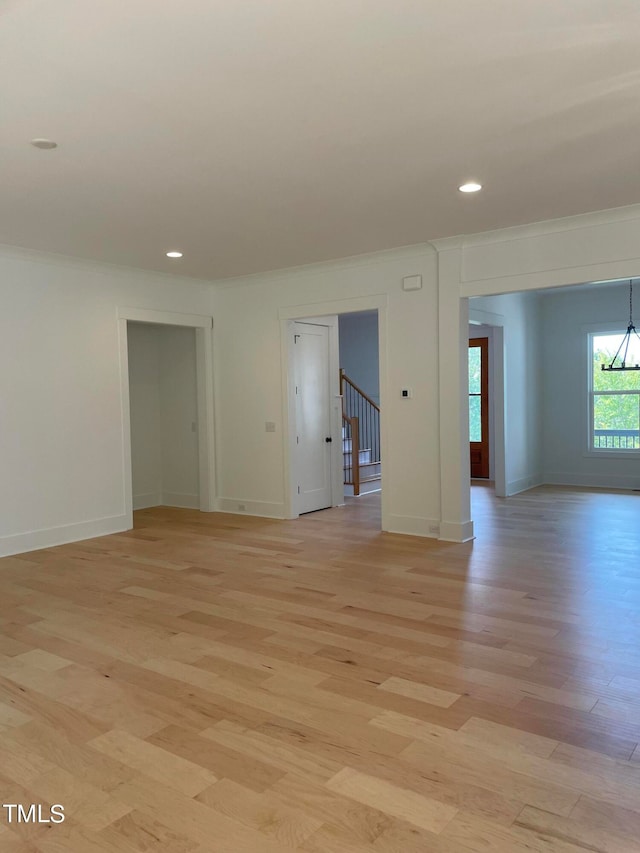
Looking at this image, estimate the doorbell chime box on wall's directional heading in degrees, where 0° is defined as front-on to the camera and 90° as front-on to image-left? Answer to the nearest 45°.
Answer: approximately 0°

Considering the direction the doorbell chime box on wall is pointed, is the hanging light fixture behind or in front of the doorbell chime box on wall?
behind

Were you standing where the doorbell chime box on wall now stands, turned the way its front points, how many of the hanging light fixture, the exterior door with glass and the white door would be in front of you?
0

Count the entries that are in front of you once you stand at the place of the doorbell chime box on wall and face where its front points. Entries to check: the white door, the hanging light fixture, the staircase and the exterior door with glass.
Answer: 0

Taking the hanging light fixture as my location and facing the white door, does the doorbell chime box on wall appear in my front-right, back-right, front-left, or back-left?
front-left

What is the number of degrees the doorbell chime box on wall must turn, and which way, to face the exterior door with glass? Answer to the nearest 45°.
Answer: approximately 180°

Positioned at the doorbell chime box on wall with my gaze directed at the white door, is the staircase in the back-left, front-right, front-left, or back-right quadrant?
front-right

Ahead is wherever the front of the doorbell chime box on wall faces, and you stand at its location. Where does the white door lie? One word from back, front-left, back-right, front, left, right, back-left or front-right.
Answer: back-right

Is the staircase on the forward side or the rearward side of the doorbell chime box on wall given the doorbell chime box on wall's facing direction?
on the rearward side

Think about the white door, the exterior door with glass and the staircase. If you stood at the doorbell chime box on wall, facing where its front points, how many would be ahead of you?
0
